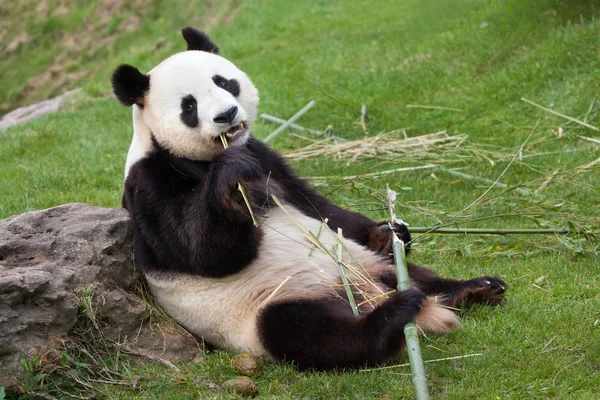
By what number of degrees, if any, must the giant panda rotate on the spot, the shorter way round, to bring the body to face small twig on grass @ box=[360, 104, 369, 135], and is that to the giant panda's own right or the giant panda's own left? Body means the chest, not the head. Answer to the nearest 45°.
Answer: approximately 135° to the giant panda's own left

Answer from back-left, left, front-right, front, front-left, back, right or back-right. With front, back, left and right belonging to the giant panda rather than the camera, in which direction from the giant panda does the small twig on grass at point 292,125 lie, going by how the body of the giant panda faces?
back-left

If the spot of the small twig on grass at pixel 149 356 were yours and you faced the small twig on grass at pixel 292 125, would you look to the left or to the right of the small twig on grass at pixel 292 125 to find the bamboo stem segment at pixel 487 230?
right

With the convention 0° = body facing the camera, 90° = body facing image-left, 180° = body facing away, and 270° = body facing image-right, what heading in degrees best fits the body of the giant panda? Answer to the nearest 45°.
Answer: approximately 315°

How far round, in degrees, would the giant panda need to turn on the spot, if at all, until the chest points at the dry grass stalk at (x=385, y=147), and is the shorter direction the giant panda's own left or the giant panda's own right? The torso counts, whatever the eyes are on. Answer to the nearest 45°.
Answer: approximately 135° to the giant panda's own left

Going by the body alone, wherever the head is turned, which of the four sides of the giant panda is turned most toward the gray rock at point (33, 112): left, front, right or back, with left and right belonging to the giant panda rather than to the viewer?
back

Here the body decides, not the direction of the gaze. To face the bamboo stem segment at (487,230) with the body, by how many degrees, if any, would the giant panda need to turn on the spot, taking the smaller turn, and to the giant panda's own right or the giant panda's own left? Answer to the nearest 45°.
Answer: approximately 90° to the giant panda's own left

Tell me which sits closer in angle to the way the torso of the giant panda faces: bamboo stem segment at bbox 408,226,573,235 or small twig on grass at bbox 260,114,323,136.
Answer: the bamboo stem segment
